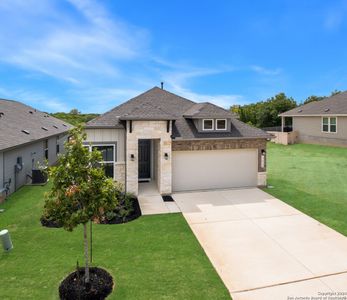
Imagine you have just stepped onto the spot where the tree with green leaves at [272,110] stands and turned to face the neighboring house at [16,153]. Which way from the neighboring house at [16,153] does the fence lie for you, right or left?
left

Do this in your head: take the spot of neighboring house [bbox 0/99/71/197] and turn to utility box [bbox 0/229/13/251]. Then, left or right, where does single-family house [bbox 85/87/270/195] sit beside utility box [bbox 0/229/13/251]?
left

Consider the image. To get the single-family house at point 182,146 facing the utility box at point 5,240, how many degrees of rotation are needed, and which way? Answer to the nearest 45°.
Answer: approximately 45° to its right

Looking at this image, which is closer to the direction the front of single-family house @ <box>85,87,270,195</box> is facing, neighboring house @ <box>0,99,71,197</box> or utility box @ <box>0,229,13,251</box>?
the utility box

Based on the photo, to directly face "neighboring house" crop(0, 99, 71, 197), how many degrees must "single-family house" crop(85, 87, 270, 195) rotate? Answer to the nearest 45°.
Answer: approximately 90° to its right

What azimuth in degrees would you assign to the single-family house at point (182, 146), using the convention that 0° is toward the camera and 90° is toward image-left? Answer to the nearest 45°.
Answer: approximately 0°

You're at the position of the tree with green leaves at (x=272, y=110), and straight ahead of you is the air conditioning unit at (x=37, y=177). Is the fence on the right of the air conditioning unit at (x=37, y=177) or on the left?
left

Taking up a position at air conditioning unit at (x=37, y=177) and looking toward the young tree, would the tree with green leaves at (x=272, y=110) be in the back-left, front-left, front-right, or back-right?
back-left

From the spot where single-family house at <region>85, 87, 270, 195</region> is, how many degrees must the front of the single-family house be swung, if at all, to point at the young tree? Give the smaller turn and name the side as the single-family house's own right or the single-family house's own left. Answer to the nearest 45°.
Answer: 0° — it already faces it
